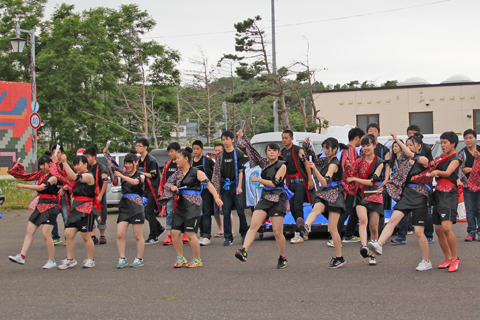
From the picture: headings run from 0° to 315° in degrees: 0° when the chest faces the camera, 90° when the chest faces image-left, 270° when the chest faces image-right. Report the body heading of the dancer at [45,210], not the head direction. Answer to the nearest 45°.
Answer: approximately 45°

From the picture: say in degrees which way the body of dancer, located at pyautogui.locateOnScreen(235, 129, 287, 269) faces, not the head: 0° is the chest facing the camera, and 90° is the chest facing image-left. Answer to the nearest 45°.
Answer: approximately 45°

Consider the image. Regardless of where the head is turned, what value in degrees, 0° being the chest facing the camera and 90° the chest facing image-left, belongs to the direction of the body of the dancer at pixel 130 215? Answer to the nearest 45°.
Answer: approximately 45°

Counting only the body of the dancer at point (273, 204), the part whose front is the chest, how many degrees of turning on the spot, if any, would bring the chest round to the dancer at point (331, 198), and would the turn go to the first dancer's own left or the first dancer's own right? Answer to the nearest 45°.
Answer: approximately 135° to the first dancer's own left

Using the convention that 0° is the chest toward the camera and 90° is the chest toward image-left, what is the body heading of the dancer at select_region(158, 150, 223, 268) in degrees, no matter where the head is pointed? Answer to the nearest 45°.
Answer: approximately 45°

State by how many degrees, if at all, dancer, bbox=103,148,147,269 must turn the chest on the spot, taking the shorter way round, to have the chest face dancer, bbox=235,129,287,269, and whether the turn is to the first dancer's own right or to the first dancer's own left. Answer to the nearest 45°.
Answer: approximately 90° to the first dancer's own left

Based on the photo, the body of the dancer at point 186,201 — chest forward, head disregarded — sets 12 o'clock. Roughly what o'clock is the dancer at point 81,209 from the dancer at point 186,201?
the dancer at point 81,209 is roughly at 2 o'clock from the dancer at point 186,201.

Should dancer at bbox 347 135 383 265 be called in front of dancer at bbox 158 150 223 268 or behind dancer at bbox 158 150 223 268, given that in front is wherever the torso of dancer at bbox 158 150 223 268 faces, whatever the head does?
behind
